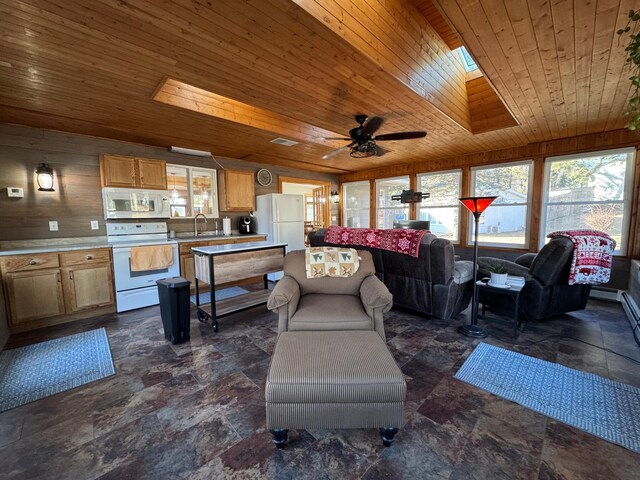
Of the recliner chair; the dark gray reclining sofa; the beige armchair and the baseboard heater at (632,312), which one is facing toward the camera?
the beige armchair

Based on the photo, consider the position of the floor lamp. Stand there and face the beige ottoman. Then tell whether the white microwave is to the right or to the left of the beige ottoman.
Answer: right

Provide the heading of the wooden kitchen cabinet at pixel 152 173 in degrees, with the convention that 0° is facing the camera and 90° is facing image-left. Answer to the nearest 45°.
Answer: approximately 0°

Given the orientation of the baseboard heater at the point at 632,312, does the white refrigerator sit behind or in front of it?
in front

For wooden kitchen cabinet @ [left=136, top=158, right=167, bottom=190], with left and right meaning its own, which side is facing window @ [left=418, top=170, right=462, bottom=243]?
left

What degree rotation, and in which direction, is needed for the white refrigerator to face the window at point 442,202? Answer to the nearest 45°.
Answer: approximately 45° to its left

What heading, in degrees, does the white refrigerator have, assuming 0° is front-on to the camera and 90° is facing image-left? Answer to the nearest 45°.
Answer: approximately 315°

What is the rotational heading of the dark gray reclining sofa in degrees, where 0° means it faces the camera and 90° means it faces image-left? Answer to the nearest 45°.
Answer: approximately 225°

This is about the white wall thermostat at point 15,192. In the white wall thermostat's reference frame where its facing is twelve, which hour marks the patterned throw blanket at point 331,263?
The patterned throw blanket is roughly at 11 o'clock from the white wall thermostat.

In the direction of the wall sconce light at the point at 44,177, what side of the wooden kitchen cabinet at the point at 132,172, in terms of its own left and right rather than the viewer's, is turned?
right
